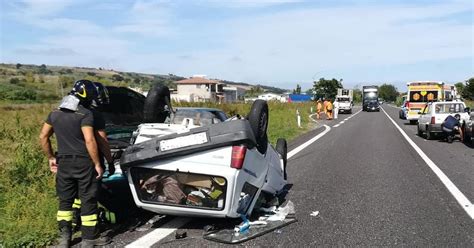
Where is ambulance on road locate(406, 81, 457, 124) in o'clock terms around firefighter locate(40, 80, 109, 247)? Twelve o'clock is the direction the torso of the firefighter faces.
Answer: The ambulance on road is roughly at 12 o'clock from the firefighter.

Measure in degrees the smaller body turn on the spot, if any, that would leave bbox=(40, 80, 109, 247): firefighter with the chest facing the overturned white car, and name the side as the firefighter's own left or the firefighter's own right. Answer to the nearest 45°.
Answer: approximately 45° to the firefighter's own right

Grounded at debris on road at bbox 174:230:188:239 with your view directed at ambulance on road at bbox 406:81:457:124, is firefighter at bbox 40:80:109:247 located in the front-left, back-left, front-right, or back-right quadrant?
back-left

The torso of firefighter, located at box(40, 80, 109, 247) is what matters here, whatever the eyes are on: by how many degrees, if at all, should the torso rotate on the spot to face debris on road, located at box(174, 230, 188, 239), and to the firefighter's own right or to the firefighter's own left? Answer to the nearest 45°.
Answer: approximately 45° to the firefighter's own right

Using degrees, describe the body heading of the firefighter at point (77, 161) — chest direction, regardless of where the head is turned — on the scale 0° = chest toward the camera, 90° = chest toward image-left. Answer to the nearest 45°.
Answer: approximately 225°

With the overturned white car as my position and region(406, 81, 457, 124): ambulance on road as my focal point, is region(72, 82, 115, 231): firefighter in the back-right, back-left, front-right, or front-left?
back-left

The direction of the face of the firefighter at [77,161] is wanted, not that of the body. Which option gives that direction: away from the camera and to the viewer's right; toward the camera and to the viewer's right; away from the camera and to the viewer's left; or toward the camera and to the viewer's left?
away from the camera and to the viewer's right
